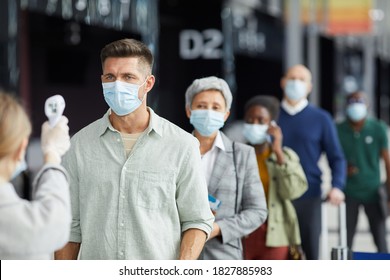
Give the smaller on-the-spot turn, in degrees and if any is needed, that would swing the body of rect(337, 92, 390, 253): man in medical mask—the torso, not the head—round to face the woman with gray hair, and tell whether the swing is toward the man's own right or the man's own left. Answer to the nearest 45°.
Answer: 0° — they already face them

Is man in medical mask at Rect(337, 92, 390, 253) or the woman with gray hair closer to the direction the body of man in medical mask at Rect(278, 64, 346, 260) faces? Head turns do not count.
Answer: the woman with gray hair

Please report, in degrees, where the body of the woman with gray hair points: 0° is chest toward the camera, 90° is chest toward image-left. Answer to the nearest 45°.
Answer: approximately 45°

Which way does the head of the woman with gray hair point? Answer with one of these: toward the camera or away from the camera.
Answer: toward the camera

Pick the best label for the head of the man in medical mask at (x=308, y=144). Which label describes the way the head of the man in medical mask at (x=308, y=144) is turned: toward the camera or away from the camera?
toward the camera

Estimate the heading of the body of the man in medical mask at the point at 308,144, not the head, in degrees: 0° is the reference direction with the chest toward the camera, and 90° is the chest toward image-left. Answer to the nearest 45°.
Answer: approximately 0°

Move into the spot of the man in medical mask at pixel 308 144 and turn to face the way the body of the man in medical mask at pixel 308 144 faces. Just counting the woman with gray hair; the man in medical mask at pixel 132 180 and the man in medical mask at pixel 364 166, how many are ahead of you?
2

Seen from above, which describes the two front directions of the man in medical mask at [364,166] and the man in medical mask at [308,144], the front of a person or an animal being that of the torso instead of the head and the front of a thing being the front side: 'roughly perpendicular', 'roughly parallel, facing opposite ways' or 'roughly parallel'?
roughly parallel

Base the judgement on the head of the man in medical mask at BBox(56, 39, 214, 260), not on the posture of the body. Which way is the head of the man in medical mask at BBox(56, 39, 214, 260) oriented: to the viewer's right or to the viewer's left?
to the viewer's left

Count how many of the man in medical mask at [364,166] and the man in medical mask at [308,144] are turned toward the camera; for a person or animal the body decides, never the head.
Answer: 2
